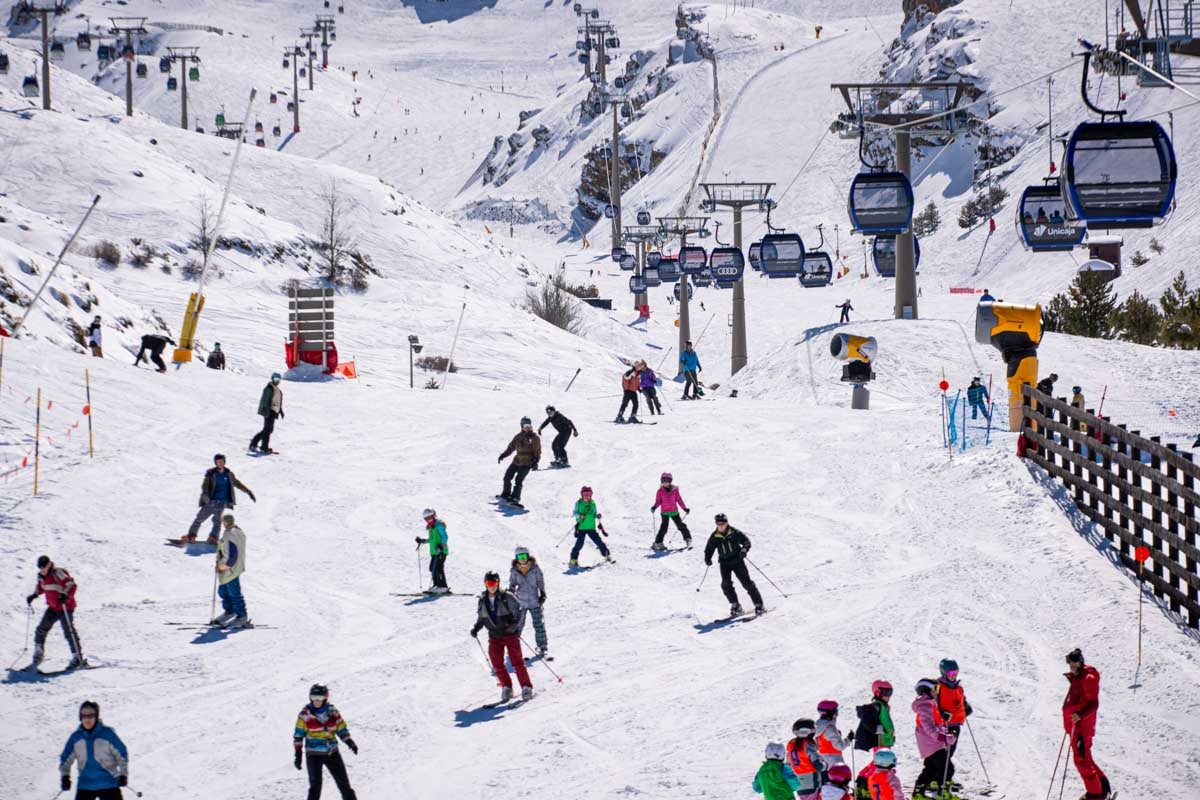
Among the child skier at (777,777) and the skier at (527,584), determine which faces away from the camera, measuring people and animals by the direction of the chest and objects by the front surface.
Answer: the child skier

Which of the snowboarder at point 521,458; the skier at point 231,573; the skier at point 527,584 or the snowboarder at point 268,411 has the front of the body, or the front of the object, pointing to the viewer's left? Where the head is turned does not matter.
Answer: the skier at point 231,573

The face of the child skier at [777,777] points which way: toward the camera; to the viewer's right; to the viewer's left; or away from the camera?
away from the camera

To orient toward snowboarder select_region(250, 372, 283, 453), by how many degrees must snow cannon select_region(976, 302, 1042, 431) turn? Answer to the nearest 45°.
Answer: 0° — it already faces them

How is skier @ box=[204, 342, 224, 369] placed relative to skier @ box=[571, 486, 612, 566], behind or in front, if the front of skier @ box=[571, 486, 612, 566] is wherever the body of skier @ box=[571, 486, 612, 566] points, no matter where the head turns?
behind

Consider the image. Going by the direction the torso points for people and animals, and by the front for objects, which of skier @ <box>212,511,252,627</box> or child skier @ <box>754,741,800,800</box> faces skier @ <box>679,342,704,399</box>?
the child skier

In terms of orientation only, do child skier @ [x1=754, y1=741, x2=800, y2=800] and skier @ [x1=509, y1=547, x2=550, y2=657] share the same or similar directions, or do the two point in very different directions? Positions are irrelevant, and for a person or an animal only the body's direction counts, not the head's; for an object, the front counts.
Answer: very different directions

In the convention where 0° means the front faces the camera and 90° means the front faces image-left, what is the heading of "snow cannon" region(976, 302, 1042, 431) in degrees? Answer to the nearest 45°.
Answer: approximately 90°

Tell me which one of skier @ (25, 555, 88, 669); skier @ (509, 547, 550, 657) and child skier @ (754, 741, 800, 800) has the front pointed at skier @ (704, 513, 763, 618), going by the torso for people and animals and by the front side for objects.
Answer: the child skier

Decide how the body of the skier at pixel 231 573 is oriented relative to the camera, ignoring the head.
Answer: to the viewer's left

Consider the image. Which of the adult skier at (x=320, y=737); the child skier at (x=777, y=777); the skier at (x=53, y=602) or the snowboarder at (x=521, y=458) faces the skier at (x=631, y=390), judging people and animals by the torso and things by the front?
the child skier at (x=777, y=777)
